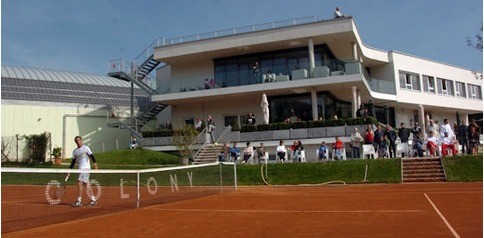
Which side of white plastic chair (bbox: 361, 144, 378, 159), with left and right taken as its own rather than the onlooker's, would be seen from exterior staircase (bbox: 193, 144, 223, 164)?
right

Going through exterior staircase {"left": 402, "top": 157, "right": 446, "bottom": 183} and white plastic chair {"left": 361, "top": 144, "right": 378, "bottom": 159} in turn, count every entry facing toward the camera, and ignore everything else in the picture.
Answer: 2

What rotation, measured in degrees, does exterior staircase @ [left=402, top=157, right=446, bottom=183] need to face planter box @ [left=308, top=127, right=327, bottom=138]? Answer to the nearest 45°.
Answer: approximately 135° to its right

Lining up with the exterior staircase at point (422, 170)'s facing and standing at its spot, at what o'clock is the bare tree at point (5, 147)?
The bare tree is roughly at 3 o'clock from the exterior staircase.

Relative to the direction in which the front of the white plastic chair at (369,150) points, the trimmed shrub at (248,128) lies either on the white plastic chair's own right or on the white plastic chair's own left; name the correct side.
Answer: on the white plastic chair's own right

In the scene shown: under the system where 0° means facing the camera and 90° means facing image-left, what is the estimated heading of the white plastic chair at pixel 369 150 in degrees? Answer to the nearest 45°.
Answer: approximately 0°

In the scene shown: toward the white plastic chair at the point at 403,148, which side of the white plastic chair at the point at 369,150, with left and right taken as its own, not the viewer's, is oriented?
left

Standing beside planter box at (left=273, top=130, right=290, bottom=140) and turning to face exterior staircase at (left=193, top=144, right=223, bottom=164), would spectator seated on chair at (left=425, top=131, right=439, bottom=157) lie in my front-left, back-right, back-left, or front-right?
back-left

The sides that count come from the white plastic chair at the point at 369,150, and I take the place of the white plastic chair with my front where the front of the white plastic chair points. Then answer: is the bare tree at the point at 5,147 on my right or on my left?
on my right

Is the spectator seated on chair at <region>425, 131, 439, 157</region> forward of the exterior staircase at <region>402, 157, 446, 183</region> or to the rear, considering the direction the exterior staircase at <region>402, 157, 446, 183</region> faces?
to the rear

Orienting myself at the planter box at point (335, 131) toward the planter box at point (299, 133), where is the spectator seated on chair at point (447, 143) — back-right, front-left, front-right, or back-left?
back-left

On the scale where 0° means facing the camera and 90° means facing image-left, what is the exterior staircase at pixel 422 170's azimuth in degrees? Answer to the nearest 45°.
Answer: approximately 0°
